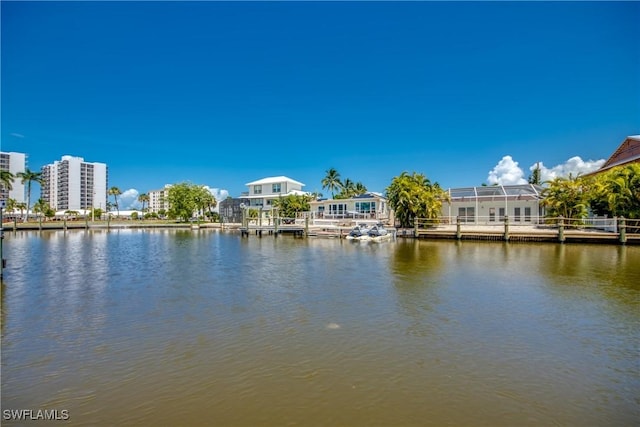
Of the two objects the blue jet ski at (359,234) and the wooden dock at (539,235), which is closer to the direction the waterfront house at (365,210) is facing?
the blue jet ski

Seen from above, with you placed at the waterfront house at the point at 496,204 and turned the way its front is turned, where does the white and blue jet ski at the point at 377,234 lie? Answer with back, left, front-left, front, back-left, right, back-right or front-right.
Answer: front-right

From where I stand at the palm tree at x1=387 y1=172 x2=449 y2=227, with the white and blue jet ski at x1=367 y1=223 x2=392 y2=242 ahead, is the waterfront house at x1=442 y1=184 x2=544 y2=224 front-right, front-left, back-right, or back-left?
back-left

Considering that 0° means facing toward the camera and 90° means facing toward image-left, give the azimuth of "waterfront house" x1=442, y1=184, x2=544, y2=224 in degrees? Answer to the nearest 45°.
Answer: approximately 0°

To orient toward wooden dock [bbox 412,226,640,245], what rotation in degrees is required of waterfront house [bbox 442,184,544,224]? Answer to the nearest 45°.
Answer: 0° — it already faces it

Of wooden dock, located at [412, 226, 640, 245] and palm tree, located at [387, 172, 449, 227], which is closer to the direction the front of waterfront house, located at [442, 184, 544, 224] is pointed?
the wooden dock

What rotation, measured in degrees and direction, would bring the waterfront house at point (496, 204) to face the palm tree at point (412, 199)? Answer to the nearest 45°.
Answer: approximately 45° to its right

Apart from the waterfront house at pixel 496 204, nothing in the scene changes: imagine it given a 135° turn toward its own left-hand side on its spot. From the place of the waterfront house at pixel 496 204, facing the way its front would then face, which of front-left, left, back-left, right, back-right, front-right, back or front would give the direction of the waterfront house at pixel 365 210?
back-left

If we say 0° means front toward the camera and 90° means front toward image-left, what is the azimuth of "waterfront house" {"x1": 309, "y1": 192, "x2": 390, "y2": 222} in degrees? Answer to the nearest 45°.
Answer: approximately 0°

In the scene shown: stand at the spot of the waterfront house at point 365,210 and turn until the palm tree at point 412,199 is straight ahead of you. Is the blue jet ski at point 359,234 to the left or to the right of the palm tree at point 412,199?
right

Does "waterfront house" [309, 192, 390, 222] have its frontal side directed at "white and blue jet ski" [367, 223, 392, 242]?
yes
